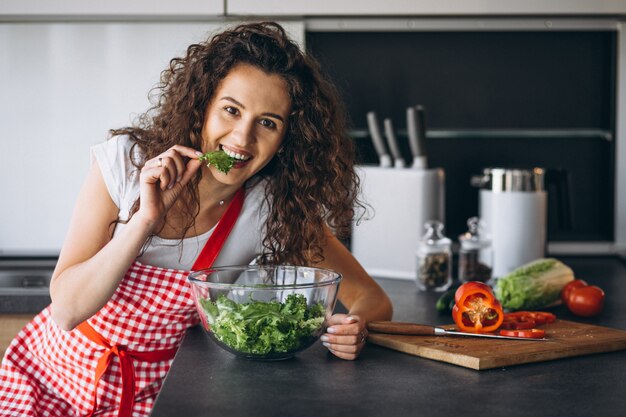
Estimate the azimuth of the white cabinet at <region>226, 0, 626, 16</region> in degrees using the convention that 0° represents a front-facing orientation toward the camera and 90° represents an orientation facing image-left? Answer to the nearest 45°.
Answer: approximately 0°

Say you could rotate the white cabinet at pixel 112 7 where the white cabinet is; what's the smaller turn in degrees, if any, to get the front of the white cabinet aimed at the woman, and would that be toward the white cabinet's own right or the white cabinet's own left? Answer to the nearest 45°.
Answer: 0° — it already faces them

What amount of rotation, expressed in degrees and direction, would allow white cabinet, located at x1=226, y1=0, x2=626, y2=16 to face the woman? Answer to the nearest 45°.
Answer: approximately 45° to its right

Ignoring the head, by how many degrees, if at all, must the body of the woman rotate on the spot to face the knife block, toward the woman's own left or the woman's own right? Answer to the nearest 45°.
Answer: approximately 135° to the woman's own left

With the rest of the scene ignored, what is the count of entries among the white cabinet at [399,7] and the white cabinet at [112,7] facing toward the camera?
2

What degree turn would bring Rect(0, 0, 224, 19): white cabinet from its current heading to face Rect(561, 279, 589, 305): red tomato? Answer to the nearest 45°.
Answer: approximately 45° to its left

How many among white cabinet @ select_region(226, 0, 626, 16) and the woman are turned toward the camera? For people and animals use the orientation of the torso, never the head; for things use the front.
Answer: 2
